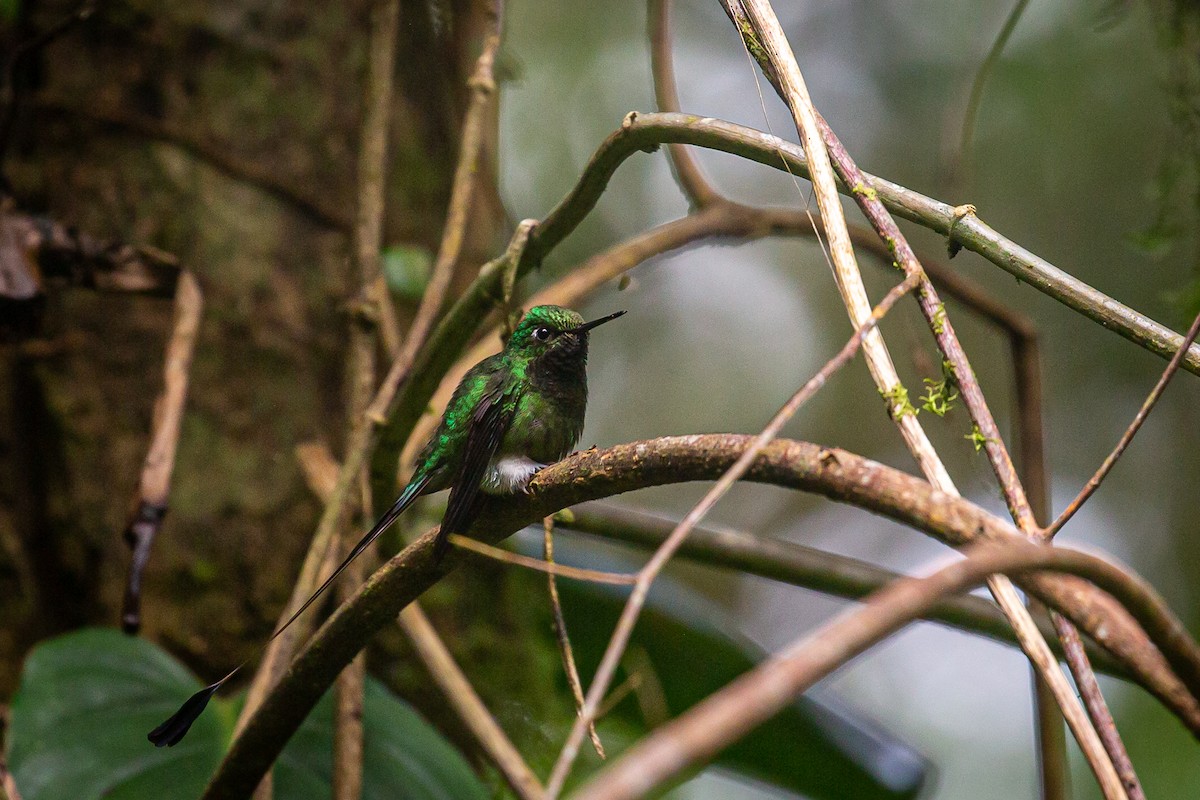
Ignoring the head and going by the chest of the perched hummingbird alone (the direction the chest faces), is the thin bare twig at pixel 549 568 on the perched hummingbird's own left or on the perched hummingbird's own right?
on the perched hummingbird's own right

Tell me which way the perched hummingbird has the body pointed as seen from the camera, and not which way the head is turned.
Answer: to the viewer's right

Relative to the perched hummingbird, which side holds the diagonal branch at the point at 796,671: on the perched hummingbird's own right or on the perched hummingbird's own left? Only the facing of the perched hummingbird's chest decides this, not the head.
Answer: on the perched hummingbird's own right
